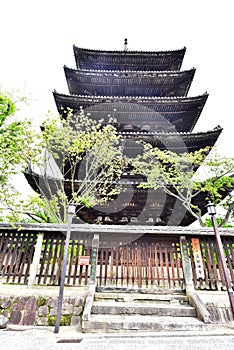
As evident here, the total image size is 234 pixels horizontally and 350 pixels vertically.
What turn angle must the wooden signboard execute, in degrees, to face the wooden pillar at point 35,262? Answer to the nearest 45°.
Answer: approximately 90° to its right

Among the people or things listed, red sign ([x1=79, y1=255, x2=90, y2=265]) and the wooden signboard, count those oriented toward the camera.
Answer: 2

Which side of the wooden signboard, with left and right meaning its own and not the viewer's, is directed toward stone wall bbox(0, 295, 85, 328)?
right

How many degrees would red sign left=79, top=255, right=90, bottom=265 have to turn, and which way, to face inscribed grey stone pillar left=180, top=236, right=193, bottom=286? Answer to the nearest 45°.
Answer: approximately 90° to its left

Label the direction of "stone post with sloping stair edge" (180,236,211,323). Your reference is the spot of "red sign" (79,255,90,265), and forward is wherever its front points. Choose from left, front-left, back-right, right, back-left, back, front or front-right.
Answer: left

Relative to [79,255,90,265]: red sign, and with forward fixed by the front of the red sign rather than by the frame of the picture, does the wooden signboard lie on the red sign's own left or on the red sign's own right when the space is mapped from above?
on the red sign's own left

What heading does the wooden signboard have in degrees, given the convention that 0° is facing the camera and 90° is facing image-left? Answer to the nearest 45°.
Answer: approximately 0°

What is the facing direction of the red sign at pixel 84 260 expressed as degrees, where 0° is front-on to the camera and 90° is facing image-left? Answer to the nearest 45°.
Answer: approximately 0°

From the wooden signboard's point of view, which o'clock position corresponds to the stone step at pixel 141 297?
The stone step is roughly at 2 o'clock from the wooden signboard.

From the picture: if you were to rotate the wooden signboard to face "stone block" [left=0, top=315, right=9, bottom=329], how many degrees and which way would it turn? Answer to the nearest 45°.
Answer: approximately 45° to its right
